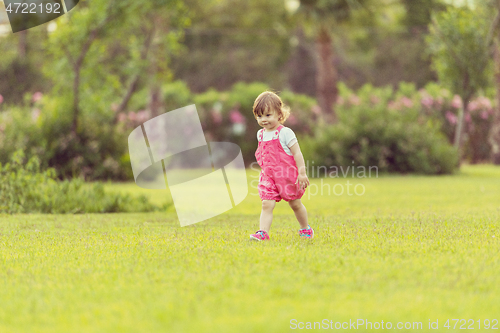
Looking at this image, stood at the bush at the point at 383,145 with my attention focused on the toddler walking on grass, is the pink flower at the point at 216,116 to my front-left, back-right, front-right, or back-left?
back-right

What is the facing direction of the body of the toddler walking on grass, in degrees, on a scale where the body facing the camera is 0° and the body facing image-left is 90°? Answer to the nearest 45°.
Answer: approximately 45°

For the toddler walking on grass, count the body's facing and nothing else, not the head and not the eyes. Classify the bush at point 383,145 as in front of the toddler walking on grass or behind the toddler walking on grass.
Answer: behind

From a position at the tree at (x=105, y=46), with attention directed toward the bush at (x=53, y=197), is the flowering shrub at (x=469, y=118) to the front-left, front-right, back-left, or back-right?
back-left

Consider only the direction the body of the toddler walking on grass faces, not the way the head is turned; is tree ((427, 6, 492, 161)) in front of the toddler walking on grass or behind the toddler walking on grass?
behind

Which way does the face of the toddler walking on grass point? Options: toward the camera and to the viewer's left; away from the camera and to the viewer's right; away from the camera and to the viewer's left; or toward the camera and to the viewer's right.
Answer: toward the camera and to the viewer's left

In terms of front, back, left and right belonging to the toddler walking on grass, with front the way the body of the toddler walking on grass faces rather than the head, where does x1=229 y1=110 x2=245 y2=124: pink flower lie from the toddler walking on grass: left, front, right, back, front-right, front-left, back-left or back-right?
back-right

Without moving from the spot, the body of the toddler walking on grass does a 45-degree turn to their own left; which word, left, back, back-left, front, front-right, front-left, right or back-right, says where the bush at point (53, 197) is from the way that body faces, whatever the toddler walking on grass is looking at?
back-right

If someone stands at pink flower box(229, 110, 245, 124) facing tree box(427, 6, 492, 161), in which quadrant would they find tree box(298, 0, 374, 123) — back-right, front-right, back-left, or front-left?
front-left

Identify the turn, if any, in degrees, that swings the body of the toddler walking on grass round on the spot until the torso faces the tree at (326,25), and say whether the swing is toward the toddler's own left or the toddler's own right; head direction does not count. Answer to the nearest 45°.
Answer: approximately 135° to the toddler's own right

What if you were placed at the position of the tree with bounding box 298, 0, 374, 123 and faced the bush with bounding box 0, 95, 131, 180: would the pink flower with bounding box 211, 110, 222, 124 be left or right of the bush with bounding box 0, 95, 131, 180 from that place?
right
